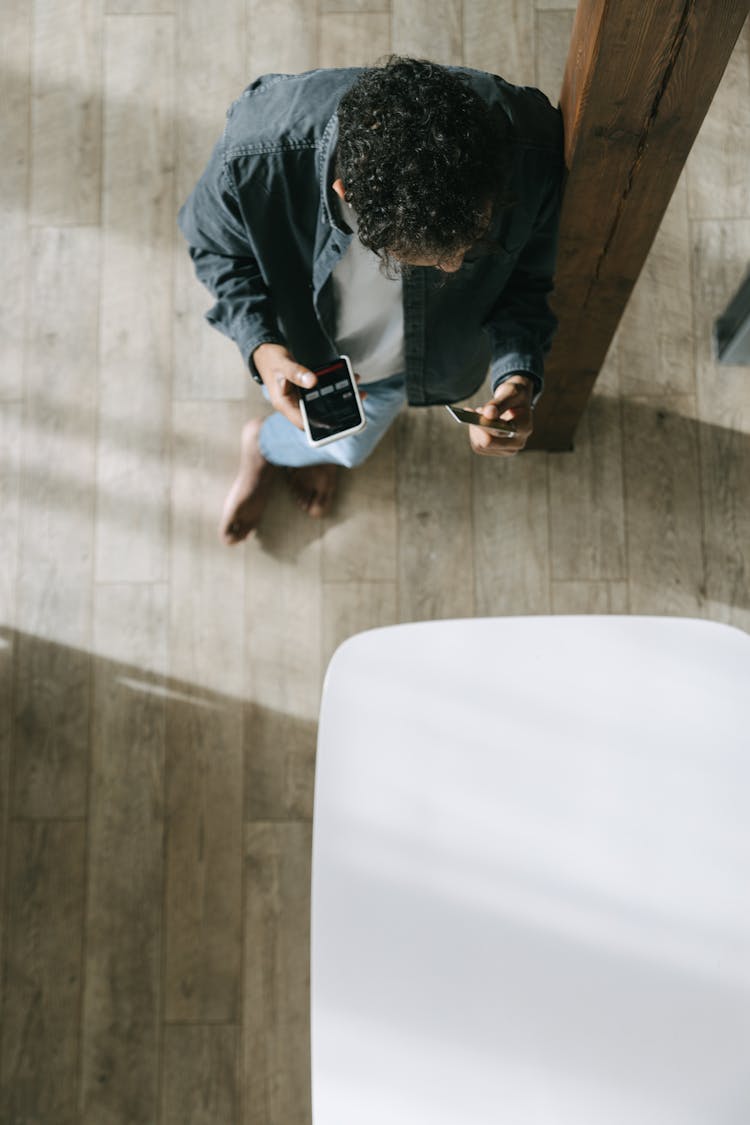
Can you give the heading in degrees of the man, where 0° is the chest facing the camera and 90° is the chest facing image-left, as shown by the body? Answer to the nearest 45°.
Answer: approximately 0°
